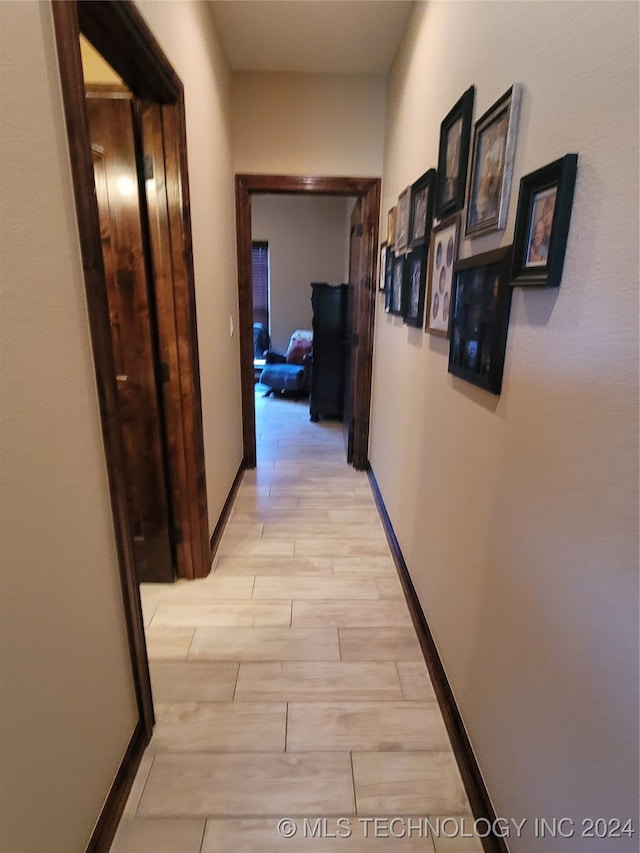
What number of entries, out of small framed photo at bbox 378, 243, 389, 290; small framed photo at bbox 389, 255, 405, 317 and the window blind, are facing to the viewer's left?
2

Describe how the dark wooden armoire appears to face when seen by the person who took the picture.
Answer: facing to the left of the viewer

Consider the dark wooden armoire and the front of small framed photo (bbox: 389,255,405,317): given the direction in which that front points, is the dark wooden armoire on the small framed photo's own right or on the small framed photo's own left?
on the small framed photo's own right

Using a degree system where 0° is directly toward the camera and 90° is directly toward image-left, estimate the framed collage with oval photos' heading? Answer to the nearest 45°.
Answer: approximately 90°

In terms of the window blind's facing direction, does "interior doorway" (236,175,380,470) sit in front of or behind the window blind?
in front

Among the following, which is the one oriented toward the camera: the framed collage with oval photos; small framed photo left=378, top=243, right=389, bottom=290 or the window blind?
the window blind

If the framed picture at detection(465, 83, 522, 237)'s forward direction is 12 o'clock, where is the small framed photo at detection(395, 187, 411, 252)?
The small framed photo is roughly at 4 o'clock from the framed picture.

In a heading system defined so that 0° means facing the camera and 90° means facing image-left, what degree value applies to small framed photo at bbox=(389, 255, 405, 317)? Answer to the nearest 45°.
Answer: approximately 90°

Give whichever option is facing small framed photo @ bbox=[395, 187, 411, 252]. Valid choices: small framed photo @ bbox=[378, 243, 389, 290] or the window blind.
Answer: the window blind

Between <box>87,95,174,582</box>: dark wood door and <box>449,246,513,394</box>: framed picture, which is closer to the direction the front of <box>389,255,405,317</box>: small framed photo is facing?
the dark wood door

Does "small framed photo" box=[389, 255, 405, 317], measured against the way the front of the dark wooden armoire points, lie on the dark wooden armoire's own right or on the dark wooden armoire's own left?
on the dark wooden armoire's own left

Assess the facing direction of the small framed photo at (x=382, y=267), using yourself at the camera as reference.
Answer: facing to the left of the viewer

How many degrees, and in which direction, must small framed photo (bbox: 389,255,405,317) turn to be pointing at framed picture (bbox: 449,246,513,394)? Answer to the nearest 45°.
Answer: approximately 90° to its left
